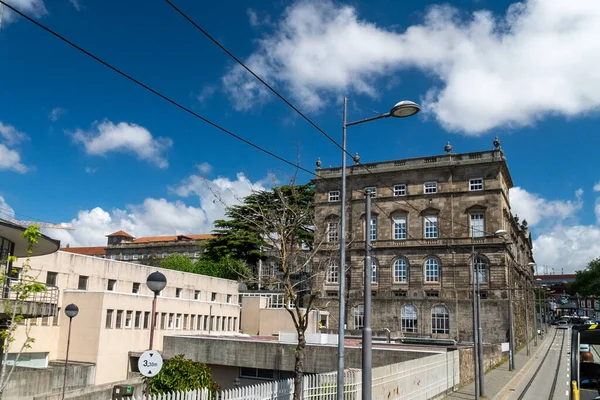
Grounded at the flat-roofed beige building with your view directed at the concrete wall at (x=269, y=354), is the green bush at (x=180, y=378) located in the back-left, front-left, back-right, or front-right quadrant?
front-right

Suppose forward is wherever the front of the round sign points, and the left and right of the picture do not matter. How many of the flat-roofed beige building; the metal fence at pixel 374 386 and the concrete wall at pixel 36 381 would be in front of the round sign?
0

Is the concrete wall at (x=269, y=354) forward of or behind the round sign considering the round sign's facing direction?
behind

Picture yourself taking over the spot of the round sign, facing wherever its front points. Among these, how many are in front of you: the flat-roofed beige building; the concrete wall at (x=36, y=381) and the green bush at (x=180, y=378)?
0

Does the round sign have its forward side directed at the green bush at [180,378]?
no

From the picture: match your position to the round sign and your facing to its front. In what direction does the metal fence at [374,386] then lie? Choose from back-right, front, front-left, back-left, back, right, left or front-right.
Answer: back-left

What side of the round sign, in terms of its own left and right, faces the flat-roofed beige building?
back

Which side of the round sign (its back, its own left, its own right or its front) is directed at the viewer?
front
